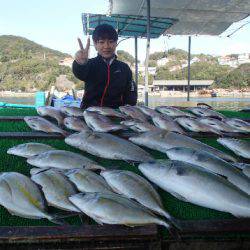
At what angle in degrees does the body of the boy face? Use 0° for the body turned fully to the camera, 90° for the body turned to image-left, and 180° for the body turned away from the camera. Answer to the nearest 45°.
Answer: approximately 0°

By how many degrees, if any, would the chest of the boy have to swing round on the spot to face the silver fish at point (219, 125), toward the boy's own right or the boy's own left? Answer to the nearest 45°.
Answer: approximately 45° to the boy's own left

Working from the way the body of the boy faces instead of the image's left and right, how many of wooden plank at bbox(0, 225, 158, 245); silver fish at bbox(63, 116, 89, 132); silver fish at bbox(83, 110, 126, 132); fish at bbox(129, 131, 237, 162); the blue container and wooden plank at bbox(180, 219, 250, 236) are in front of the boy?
5

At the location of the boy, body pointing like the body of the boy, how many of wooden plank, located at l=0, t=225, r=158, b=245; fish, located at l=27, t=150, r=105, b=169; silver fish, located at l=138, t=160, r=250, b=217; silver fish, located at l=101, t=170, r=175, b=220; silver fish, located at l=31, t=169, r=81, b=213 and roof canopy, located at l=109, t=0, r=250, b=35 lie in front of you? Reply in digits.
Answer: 5

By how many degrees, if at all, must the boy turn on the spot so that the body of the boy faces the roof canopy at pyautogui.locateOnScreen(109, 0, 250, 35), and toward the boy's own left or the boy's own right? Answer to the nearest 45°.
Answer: approximately 135° to the boy's own left

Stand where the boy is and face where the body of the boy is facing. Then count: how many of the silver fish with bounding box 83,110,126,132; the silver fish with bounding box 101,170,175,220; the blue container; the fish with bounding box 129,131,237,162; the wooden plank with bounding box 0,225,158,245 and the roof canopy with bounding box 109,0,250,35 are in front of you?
4

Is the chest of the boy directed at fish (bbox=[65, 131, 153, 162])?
yes
